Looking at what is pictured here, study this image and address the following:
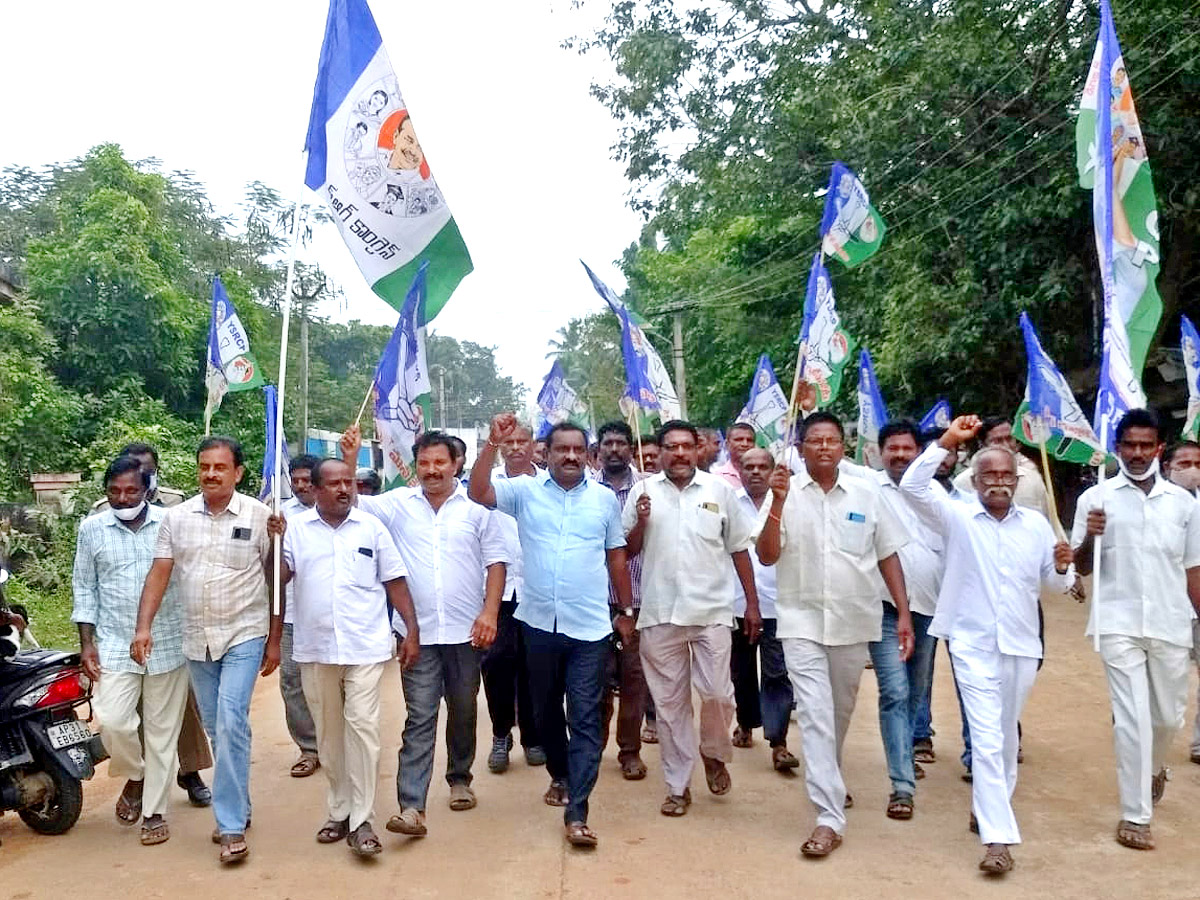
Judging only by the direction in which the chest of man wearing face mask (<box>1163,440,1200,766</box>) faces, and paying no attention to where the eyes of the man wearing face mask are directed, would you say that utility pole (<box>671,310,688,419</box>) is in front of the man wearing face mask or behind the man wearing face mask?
behind

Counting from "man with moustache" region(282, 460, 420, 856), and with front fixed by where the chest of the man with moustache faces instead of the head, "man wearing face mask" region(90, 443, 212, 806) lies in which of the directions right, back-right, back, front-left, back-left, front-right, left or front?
back-right

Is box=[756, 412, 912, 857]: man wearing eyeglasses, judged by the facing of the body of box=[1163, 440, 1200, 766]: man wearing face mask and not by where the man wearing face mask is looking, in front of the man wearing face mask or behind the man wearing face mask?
in front

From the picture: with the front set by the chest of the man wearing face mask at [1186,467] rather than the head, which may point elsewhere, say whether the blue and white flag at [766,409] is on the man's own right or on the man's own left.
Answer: on the man's own right

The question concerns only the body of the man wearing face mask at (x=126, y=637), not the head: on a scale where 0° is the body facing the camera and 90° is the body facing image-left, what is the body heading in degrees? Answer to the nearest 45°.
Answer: approximately 0°

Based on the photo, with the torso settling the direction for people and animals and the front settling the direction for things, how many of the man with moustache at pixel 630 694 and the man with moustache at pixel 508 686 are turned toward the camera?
2

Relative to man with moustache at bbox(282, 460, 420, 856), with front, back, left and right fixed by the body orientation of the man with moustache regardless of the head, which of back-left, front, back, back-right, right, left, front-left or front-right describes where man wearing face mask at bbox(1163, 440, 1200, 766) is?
left

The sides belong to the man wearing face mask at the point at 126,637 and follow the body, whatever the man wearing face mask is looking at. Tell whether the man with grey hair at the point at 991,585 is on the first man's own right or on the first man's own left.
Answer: on the first man's own left

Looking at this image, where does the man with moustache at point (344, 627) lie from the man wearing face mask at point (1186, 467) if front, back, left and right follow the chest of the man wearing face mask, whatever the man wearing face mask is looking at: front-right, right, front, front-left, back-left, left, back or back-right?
front-right
